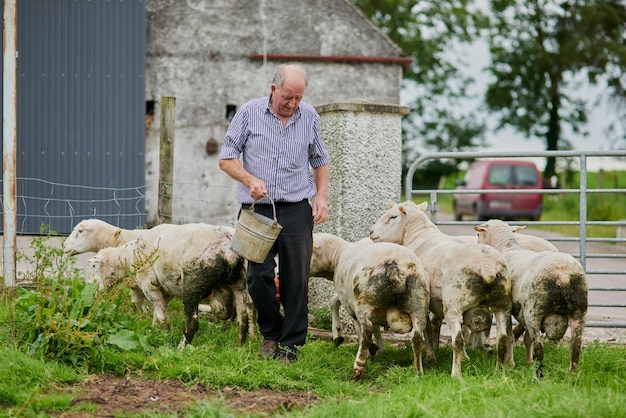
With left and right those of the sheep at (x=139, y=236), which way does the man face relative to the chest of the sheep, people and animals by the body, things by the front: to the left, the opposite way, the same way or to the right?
to the left

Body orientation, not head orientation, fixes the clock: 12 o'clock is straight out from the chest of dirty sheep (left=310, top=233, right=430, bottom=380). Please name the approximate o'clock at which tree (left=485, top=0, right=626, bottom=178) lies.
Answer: The tree is roughly at 2 o'clock from the dirty sheep.

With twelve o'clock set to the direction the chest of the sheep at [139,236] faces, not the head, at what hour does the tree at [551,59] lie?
The tree is roughly at 4 o'clock from the sheep.

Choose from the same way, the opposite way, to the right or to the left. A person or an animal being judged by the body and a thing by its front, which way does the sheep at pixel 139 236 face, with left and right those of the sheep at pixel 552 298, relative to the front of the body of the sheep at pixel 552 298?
to the left

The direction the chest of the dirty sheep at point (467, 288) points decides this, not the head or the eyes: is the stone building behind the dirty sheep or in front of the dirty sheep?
in front

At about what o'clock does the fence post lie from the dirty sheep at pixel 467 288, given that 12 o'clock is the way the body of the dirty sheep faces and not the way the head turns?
The fence post is roughly at 12 o'clock from the dirty sheep.

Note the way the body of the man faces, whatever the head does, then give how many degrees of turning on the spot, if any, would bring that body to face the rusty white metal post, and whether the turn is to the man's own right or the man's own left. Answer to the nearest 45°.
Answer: approximately 135° to the man's own right

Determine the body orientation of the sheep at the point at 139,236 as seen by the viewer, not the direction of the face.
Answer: to the viewer's left

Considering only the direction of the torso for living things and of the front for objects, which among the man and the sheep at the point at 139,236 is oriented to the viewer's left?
the sheep

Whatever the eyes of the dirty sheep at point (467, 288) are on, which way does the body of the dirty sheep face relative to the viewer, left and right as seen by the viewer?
facing away from the viewer and to the left of the viewer

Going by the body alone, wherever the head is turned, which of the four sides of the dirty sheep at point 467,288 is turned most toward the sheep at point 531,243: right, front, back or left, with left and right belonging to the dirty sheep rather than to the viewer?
right

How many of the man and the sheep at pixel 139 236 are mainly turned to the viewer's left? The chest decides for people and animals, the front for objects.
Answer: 1

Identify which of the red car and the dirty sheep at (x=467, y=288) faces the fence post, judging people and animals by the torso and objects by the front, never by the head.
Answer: the dirty sheep

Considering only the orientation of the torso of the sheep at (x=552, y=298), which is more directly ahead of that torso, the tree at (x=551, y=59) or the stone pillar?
the stone pillar

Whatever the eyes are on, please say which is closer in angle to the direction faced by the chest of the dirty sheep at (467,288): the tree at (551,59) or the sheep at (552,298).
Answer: the tree
